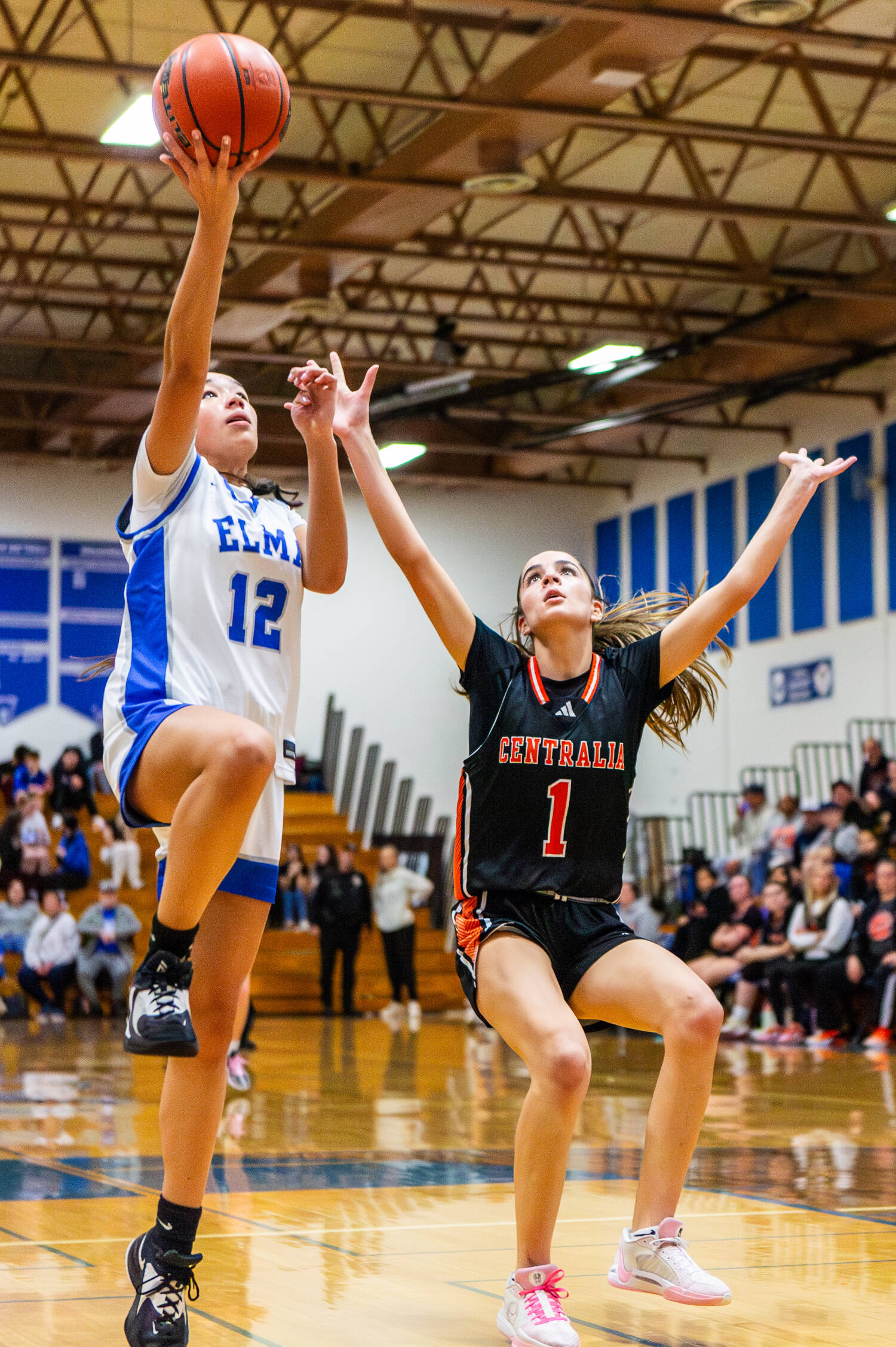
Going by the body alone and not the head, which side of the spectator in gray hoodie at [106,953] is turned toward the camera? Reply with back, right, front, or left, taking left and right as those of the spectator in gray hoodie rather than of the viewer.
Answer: front

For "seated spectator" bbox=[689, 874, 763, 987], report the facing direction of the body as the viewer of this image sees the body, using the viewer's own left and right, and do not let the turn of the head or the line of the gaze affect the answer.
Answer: facing the viewer and to the left of the viewer

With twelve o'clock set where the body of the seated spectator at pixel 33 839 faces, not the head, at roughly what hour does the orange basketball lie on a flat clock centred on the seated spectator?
The orange basketball is roughly at 12 o'clock from the seated spectator.

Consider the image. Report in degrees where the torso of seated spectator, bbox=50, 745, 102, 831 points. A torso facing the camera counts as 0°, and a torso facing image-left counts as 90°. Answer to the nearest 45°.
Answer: approximately 0°

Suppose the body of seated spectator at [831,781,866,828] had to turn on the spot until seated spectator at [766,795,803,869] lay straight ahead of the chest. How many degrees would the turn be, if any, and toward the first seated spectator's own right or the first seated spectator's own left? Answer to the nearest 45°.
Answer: approximately 90° to the first seated spectator's own right

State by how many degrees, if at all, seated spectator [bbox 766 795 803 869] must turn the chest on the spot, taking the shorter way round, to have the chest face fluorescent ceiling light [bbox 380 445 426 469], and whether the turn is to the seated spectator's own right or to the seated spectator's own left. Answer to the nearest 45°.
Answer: approximately 90° to the seated spectator's own right

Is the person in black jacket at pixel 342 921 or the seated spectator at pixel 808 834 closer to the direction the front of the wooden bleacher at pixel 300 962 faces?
the person in black jacket

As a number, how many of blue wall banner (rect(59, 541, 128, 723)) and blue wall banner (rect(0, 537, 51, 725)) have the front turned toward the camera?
2

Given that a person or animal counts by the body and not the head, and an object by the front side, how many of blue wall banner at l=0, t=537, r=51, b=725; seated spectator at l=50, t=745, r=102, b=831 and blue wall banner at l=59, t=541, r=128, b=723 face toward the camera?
3
